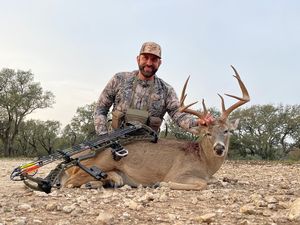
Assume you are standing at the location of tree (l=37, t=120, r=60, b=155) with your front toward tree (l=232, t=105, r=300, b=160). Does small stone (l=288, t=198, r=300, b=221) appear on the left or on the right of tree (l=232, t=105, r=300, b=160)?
right

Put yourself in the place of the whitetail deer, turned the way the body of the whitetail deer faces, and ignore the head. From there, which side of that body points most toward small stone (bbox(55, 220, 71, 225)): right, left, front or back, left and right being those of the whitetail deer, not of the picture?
right

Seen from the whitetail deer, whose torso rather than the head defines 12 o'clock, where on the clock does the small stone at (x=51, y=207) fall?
The small stone is roughly at 4 o'clock from the whitetail deer.

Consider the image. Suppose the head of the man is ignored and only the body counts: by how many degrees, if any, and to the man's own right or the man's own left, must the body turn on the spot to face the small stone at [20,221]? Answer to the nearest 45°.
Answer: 0° — they already face it

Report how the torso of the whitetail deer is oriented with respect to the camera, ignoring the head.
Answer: to the viewer's right

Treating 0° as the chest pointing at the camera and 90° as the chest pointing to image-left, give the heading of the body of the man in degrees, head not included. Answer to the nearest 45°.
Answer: approximately 0°

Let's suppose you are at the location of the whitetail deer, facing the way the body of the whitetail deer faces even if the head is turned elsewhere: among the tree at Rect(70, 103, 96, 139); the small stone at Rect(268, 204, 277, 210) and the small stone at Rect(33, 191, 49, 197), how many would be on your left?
1

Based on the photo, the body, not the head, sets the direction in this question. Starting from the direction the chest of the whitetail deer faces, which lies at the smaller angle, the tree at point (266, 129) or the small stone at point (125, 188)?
the tree

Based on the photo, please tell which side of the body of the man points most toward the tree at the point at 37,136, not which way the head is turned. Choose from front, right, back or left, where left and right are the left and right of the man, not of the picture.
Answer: back

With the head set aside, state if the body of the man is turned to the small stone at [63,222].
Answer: yes
